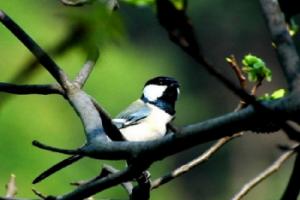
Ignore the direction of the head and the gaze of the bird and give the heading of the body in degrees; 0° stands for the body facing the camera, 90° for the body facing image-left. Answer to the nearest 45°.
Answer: approximately 315°

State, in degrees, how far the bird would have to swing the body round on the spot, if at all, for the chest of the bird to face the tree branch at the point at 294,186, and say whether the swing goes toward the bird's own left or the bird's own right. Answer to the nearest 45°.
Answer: approximately 45° to the bird's own right
